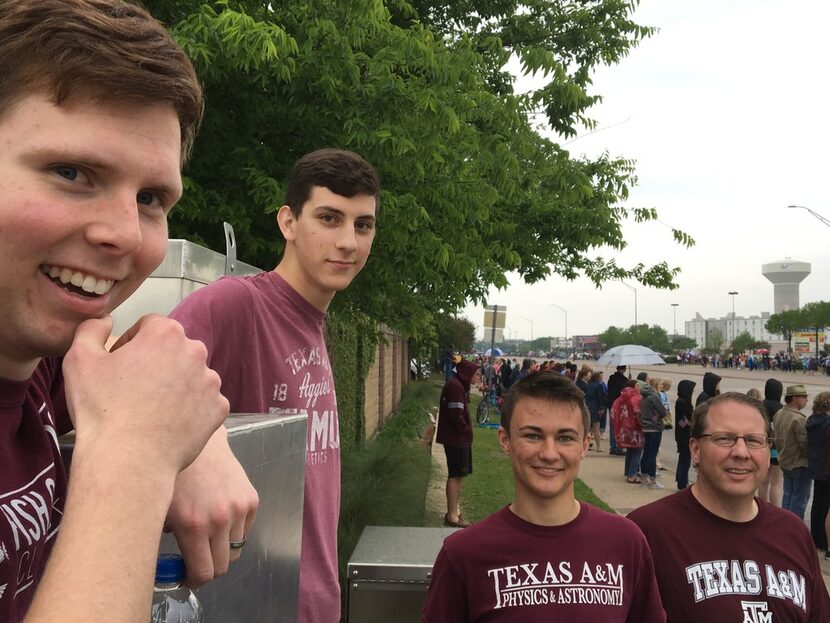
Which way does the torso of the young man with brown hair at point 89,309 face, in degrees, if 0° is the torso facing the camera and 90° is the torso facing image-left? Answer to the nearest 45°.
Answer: approximately 315°

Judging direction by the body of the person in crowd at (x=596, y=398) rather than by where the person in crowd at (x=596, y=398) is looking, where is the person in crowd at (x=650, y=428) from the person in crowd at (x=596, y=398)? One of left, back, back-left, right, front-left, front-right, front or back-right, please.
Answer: back-right

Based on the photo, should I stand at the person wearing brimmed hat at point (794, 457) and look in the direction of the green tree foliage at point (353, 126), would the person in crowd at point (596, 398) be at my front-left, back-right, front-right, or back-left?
back-right

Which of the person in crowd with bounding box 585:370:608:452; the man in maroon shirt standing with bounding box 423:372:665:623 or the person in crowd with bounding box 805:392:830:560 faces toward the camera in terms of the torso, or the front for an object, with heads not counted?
the man in maroon shirt standing

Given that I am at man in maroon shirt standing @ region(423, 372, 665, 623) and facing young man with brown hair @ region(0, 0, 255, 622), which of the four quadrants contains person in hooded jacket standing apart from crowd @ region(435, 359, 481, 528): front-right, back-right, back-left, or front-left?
back-right

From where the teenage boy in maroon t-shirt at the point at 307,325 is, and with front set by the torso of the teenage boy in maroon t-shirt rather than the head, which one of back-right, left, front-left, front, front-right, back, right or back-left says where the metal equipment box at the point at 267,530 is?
front-right

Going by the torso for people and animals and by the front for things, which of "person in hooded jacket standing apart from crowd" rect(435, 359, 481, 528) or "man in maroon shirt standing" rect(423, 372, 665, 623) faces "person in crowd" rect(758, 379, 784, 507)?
"person in hooded jacket standing apart from crowd" rect(435, 359, 481, 528)

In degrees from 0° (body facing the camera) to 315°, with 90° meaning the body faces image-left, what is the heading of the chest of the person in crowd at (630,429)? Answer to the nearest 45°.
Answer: approximately 225°

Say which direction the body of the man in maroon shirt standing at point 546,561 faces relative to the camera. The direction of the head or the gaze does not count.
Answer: toward the camera
